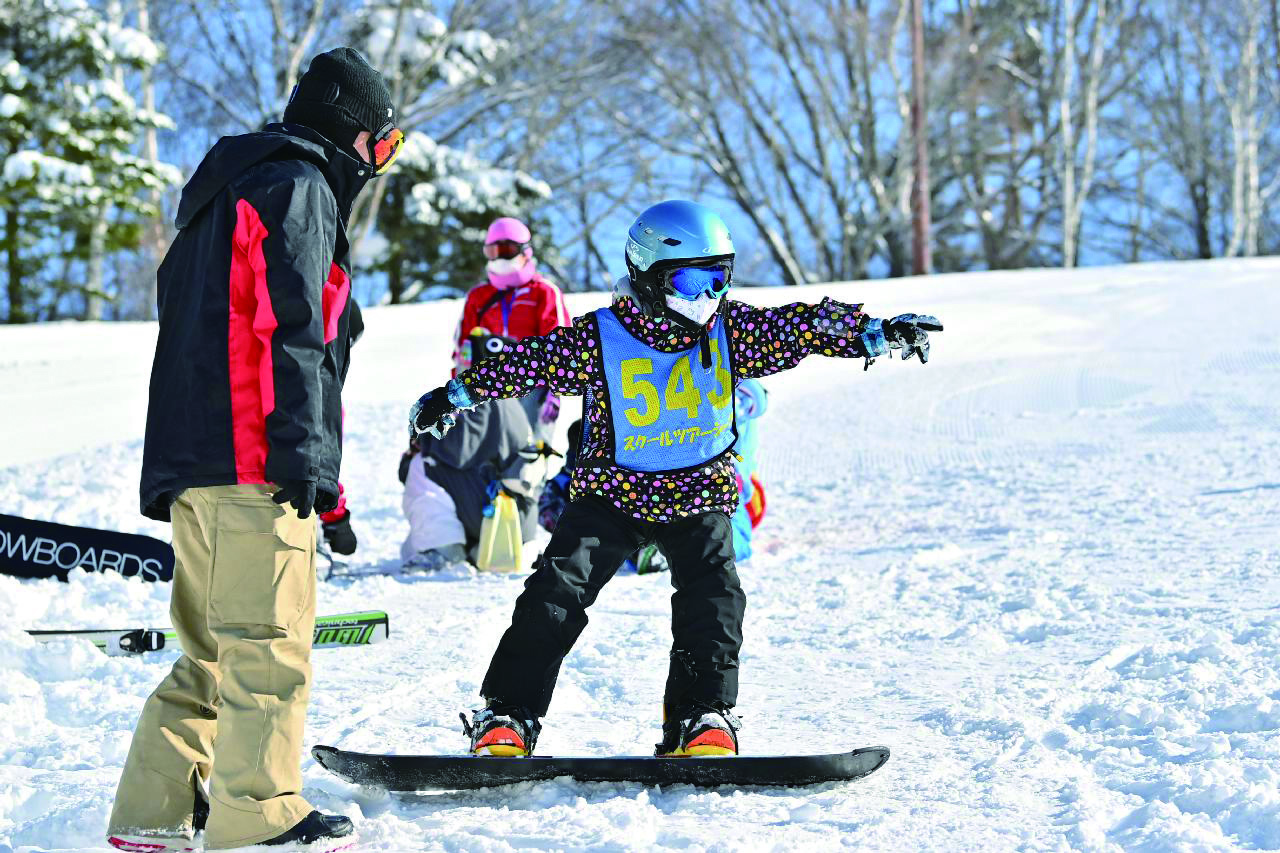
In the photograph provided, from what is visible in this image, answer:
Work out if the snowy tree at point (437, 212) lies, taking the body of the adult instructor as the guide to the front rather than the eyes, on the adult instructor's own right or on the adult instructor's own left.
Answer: on the adult instructor's own left

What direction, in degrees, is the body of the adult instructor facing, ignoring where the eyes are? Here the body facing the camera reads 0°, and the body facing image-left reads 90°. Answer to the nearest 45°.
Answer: approximately 270°

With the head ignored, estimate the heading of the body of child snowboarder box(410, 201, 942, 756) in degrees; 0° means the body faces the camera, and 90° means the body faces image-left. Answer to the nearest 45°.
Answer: approximately 315°

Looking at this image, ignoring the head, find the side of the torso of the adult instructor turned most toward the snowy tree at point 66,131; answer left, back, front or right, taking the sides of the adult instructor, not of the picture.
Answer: left
